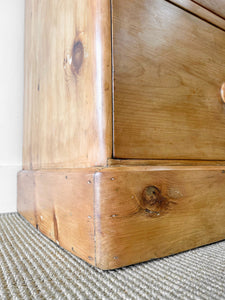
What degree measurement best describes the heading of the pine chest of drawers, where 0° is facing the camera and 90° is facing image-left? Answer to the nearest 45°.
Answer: approximately 315°
